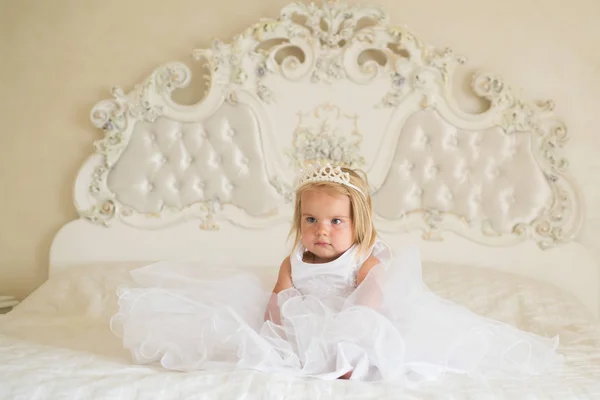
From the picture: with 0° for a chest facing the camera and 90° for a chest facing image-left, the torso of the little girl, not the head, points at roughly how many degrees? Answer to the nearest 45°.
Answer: approximately 0°
